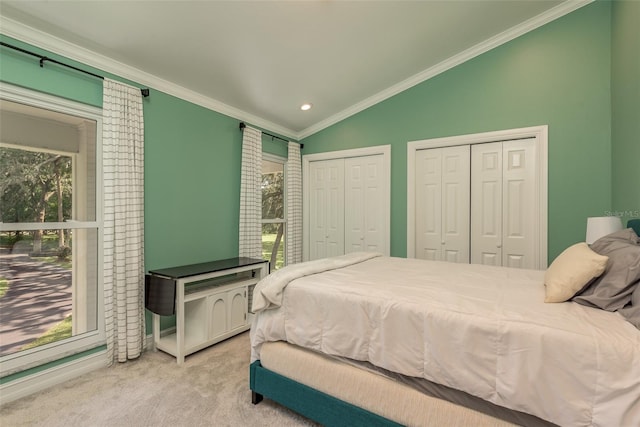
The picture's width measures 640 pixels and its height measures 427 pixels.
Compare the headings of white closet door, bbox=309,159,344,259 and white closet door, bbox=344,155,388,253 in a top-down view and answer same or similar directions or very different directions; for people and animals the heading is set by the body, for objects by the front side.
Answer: same or similar directions

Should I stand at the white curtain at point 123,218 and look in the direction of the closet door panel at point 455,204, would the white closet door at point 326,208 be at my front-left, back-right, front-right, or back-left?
front-left

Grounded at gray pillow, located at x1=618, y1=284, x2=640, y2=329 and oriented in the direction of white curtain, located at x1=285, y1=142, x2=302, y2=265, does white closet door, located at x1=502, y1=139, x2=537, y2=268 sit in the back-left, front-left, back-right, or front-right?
front-right

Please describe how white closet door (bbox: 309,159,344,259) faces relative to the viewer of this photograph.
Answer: facing the viewer

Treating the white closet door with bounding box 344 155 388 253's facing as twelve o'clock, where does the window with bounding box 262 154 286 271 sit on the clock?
The window is roughly at 3 o'clock from the white closet door.

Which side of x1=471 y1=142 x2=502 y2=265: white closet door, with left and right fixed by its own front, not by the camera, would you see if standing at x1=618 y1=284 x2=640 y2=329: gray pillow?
front

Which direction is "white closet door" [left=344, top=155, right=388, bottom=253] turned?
toward the camera

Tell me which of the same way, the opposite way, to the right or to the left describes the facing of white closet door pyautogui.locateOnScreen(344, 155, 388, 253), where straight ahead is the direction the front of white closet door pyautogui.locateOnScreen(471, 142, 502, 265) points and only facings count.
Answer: the same way

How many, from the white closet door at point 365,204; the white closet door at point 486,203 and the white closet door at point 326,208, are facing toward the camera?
3

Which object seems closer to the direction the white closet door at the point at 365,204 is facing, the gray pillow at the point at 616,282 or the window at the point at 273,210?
the gray pillow

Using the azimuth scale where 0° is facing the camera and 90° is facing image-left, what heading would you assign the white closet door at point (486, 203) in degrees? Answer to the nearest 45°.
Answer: approximately 0°

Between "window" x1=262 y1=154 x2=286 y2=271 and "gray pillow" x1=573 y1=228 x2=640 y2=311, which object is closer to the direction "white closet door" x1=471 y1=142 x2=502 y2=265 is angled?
the gray pillow

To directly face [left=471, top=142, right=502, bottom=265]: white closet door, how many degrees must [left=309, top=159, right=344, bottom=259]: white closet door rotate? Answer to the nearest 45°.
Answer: approximately 45° to its left

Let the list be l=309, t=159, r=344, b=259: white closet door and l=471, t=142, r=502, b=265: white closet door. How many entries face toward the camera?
2

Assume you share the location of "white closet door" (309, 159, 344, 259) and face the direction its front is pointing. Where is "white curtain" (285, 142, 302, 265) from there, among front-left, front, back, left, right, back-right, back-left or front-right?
right

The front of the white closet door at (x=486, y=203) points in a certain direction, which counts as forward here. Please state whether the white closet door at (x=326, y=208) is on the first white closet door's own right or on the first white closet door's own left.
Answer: on the first white closet door's own right
